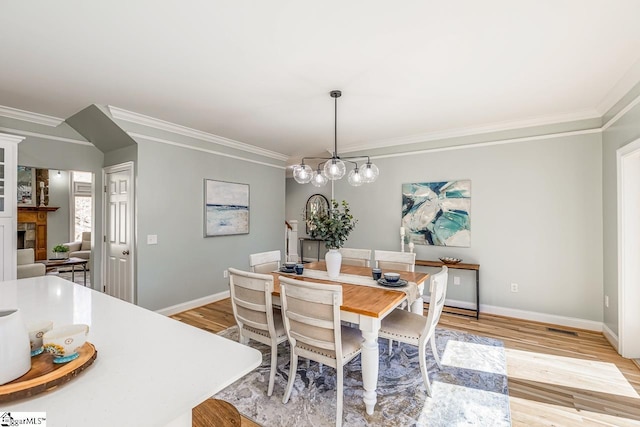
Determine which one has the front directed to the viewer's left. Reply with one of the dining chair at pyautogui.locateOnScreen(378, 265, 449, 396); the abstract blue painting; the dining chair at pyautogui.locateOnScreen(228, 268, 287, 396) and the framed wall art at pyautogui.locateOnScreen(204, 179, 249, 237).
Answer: the dining chair at pyautogui.locateOnScreen(378, 265, 449, 396)

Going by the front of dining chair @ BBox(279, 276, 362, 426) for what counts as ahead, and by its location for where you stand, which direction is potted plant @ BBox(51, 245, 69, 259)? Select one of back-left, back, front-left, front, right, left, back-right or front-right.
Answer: left

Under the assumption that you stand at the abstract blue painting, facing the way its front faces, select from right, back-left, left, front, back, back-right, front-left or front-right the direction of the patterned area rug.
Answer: front

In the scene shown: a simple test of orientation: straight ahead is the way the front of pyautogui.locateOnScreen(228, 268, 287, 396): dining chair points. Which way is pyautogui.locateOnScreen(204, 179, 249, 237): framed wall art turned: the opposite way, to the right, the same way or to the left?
to the right

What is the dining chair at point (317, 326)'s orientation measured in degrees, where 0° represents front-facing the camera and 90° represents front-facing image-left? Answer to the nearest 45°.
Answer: approximately 225°

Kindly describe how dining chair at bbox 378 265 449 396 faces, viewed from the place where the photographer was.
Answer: facing to the left of the viewer

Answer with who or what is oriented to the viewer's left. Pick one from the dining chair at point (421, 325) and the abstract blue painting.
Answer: the dining chair

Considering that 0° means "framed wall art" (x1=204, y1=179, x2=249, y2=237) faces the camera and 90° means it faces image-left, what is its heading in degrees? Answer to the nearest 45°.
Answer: approximately 315°

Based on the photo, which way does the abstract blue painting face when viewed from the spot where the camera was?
facing the viewer

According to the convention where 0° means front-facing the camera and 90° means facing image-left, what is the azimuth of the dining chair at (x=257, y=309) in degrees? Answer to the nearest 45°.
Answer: approximately 225°

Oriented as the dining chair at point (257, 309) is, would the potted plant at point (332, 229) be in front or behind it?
in front

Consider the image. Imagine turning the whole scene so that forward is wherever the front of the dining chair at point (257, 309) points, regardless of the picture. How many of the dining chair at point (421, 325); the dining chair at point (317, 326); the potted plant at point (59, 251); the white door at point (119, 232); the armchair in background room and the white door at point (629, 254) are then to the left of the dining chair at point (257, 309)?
3

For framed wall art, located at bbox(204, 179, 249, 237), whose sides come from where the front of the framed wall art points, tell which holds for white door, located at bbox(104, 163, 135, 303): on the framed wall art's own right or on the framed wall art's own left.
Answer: on the framed wall art's own right

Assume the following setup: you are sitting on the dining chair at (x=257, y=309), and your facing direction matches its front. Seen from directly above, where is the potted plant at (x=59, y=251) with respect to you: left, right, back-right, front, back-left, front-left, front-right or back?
left

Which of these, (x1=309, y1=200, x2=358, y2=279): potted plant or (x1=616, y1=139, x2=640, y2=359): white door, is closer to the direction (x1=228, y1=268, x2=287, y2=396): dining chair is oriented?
the potted plant

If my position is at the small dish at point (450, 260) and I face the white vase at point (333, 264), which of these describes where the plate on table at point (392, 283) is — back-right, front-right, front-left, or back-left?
front-left

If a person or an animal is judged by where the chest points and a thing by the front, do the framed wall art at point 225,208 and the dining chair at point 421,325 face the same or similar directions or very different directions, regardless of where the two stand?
very different directions

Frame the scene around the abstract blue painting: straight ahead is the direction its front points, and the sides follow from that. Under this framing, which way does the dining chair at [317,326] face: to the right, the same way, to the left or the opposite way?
the opposite way

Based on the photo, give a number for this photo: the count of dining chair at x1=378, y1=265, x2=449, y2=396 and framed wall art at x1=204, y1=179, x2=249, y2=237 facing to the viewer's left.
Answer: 1

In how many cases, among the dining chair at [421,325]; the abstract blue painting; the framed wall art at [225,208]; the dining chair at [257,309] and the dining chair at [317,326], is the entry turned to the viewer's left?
1

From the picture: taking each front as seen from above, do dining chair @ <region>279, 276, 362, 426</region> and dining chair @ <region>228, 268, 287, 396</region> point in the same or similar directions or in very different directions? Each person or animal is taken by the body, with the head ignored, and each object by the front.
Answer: same or similar directions
